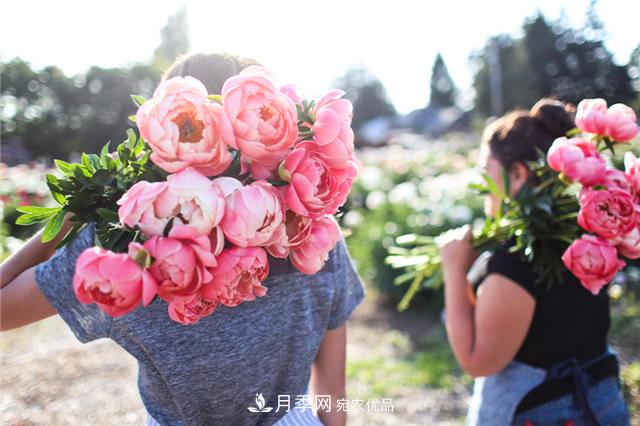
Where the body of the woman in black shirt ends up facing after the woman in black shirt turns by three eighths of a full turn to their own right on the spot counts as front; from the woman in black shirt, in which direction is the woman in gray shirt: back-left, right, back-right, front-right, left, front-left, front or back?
back-right

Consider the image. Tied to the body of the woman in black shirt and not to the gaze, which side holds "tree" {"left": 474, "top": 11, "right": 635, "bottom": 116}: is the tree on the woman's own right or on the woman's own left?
on the woman's own right

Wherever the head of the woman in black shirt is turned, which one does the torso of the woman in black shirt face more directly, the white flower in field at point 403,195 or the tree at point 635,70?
the white flower in field

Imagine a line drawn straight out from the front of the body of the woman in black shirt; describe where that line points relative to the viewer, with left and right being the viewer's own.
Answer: facing away from the viewer and to the left of the viewer

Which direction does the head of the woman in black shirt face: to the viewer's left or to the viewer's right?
to the viewer's left

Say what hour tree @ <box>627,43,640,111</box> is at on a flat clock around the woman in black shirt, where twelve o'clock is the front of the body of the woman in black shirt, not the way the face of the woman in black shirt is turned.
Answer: The tree is roughly at 2 o'clock from the woman in black shirt.

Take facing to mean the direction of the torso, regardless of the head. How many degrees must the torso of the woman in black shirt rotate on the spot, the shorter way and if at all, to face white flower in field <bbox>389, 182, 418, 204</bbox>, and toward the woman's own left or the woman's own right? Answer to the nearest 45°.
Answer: approximately 45° to the woman's own right
